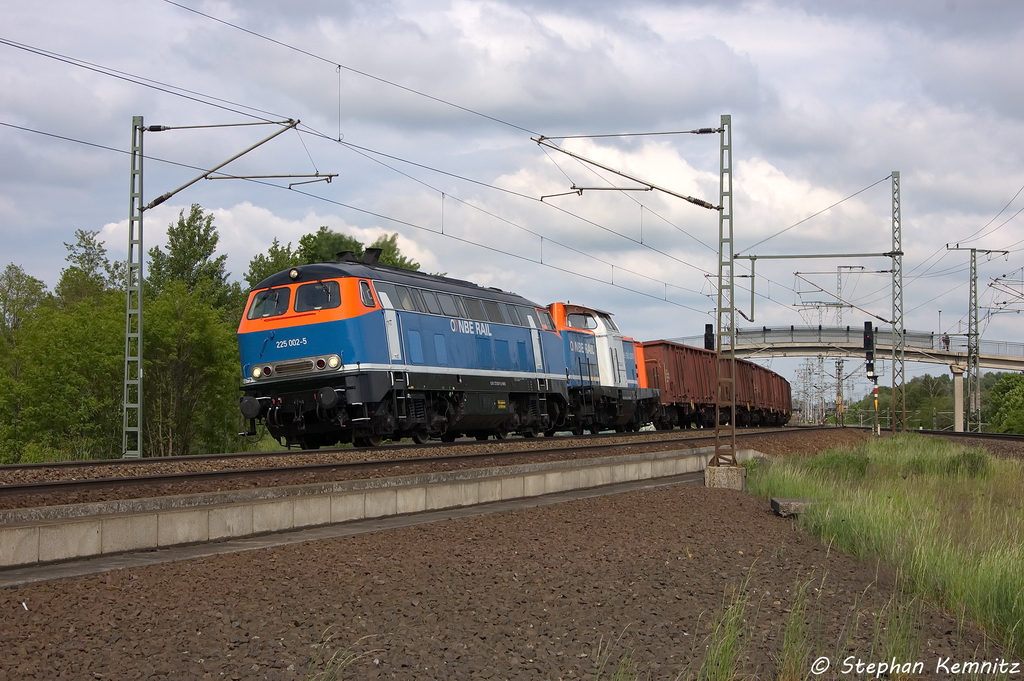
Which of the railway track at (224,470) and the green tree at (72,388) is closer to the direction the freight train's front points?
the railway track

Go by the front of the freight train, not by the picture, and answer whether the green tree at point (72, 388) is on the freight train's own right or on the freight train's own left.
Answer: on the freight train's own right

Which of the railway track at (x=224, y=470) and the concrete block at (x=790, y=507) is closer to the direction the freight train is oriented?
the railway track

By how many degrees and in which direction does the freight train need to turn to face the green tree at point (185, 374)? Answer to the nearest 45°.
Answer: approximately 90° to its right

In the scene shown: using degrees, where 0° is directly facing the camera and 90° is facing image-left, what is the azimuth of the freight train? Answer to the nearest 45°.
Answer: approximately 45°

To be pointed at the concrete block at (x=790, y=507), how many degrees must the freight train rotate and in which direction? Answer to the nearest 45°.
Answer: approximately 90° to its left

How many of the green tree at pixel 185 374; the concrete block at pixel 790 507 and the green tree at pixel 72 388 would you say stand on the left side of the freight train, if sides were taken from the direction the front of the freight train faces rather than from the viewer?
1

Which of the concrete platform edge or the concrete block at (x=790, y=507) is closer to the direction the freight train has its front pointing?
the concrete platform edge
